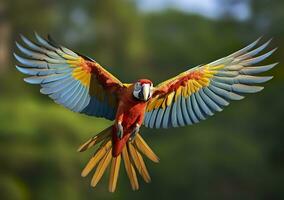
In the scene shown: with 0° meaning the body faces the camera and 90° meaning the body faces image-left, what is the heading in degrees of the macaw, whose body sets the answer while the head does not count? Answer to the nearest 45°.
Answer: approximately 0°
